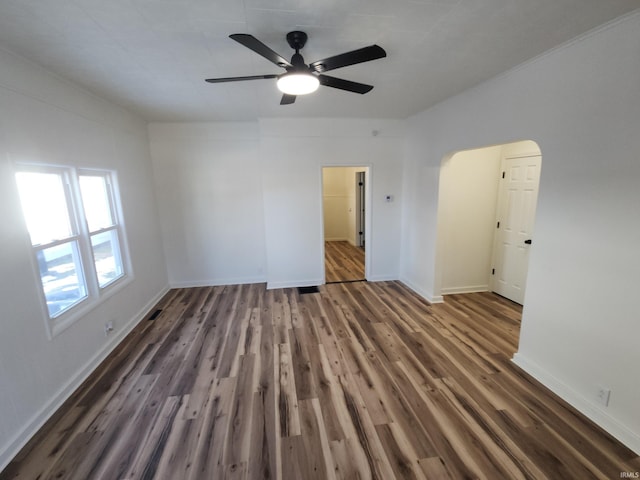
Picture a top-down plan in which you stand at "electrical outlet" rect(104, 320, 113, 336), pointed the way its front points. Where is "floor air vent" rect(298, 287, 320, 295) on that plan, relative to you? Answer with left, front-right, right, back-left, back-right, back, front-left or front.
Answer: front-left

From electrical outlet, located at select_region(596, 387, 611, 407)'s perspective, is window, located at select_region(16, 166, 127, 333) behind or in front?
in front

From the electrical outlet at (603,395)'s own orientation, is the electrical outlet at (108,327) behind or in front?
in front

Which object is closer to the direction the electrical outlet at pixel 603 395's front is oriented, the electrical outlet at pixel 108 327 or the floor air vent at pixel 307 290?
the electrical outlet

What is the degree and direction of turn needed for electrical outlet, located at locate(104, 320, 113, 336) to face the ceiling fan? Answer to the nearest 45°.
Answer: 0° — it already faces it

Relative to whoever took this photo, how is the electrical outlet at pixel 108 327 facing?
facing the viewer and to the right of the viewer

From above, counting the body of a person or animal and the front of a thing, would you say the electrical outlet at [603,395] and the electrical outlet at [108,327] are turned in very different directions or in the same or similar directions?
very different directions

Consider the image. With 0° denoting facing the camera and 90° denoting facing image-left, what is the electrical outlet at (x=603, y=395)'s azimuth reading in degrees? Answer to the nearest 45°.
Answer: approximately 45°

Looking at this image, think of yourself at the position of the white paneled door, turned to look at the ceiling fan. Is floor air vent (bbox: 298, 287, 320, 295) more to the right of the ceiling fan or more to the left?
right

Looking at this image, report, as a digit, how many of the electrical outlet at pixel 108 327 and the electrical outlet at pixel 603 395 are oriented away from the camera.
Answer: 0

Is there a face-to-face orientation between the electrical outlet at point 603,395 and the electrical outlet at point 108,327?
yes

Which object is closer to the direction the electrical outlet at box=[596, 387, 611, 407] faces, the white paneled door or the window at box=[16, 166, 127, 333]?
the window
